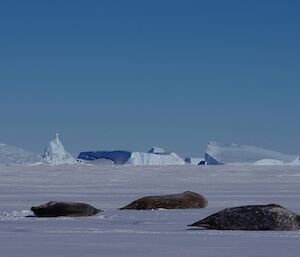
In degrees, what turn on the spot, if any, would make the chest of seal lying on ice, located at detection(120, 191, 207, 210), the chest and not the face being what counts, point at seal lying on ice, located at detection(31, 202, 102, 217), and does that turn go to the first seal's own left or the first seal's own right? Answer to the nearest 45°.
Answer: approximately 135° to the first seal's own right

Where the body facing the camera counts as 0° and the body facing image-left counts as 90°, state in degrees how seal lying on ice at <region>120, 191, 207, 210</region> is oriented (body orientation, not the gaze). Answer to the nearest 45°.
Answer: approximately 270°

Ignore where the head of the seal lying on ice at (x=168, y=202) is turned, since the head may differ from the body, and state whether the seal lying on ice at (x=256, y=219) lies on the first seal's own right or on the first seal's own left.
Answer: on the first seal's own right

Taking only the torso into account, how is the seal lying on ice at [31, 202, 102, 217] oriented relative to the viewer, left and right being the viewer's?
facing to the left of the viewer

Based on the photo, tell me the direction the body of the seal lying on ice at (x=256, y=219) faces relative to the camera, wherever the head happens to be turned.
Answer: to the viewer's right
